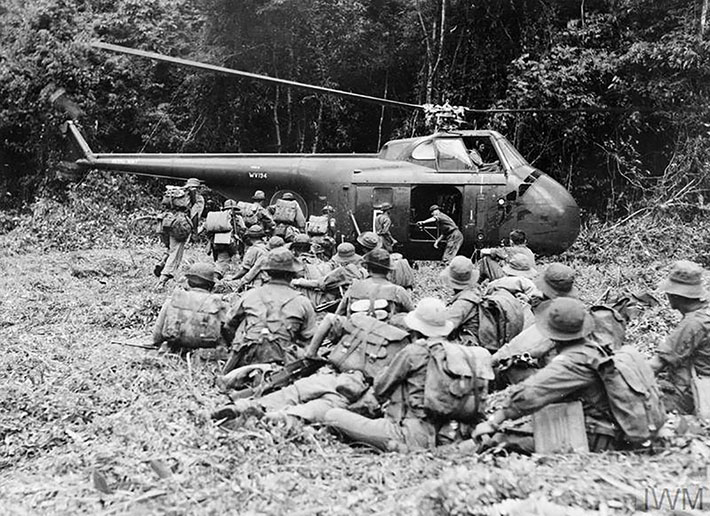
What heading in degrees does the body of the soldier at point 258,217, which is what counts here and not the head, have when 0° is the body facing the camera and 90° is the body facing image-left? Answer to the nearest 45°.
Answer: approximately 225°

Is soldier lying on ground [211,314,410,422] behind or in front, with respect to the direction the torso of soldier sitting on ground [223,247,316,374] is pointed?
behind

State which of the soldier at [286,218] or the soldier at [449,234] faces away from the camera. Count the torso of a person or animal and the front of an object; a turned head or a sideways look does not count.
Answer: the soldier at [286,218]

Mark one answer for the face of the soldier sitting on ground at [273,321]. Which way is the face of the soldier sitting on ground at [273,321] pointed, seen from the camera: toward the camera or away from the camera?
away from the camera

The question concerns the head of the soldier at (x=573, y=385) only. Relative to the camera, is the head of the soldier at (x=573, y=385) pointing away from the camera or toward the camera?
away from the camera

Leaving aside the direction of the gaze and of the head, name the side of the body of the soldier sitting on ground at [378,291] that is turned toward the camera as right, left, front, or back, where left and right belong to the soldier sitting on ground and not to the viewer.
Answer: back

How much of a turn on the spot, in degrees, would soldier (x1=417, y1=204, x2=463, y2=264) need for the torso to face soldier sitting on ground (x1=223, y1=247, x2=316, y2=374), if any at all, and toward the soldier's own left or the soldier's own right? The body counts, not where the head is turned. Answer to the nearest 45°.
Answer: approximately 90° to the soldier's own left

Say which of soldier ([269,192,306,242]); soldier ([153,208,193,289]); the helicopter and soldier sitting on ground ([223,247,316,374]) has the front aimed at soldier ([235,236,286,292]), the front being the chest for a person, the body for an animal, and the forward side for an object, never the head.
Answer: the soldier sitting on ground

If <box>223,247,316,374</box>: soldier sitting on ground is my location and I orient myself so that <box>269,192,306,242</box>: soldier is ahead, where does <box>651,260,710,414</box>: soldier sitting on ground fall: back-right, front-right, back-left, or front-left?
back-right

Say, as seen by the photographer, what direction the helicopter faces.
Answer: facing to the right of the viewer

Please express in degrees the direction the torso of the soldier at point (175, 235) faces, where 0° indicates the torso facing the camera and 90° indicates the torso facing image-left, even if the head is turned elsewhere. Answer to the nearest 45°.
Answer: approximately 225°

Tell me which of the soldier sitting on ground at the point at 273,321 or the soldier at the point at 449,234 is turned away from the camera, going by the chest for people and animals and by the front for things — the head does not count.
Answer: the soldier sitting on ground

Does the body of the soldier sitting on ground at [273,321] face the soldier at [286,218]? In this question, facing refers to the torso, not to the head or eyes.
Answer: yes

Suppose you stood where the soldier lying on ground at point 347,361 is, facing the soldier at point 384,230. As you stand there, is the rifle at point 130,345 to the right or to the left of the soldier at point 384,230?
left

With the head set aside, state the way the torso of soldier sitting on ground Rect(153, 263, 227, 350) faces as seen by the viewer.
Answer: away from the camera

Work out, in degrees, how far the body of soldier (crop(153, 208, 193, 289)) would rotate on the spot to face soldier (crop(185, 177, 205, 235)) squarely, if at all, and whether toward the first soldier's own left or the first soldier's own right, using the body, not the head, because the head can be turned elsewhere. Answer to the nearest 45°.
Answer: approximately 45° to the first soldier's own left
